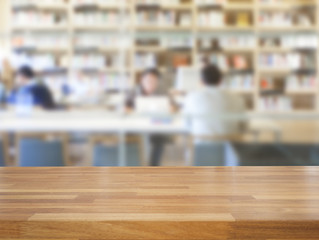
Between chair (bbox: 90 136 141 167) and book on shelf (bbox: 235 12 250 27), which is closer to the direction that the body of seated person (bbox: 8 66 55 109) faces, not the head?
the chair

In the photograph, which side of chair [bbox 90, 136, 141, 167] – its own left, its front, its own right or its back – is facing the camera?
back

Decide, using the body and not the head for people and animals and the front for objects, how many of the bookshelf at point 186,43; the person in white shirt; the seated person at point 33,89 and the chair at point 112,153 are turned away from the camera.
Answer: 2

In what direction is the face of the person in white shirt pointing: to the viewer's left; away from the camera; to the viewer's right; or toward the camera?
away from the camera

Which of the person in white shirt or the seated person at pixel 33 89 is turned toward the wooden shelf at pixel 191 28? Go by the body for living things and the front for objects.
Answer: the person in white shirt

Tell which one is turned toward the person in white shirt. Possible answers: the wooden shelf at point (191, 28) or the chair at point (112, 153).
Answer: the wooden shelf

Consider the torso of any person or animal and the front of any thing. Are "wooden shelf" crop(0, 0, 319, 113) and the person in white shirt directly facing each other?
yes

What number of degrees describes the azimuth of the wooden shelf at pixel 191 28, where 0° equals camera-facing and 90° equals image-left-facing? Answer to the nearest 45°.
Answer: approximately 0°

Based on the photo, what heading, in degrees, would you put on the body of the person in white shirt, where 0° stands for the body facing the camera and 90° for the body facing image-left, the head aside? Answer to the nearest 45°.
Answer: approximately 180°
